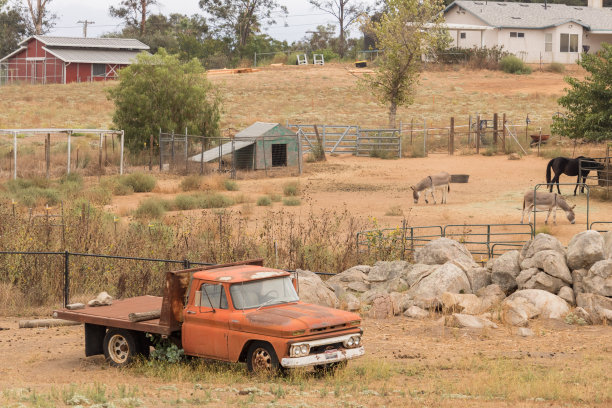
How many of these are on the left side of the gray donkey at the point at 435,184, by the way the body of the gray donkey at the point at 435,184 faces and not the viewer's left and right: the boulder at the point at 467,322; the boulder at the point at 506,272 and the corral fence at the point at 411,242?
3

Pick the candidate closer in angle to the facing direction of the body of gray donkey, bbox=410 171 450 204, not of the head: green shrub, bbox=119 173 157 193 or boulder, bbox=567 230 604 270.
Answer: the green shrub

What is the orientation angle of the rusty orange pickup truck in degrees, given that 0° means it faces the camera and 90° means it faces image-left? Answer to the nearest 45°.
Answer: approximately 315°

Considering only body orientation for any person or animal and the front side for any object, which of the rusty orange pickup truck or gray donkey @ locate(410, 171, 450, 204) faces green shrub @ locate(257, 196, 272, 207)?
the gray donkey

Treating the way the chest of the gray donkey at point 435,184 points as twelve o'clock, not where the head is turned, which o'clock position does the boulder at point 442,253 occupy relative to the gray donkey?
The boulder is roughly at 9 o'clock from the gray donkey.

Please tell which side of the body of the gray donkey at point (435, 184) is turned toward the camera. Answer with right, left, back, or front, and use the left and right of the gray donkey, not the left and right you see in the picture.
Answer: left
